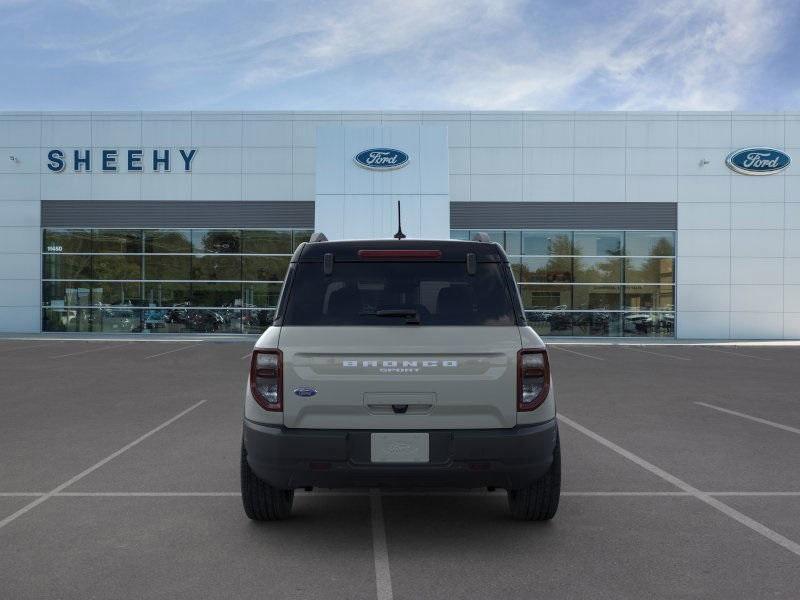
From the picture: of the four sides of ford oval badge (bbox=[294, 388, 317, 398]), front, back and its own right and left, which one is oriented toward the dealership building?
back

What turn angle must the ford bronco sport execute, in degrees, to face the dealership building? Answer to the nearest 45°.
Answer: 0° — it already faces it

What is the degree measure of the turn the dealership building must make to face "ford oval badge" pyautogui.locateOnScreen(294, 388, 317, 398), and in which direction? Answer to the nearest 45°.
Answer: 0° — it already faces it

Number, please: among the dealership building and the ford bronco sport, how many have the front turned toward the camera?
1

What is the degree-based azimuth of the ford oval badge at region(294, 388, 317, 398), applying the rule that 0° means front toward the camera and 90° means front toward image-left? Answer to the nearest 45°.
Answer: approximately 0°

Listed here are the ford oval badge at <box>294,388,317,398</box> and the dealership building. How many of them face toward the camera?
2

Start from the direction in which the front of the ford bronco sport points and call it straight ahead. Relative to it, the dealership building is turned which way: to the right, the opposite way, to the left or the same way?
the opposite way

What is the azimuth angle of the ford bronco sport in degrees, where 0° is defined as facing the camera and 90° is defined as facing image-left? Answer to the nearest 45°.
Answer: approximately 180°
